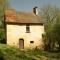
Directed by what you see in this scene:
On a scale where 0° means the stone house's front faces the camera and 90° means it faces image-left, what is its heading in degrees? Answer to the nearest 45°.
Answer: approximately 0°
